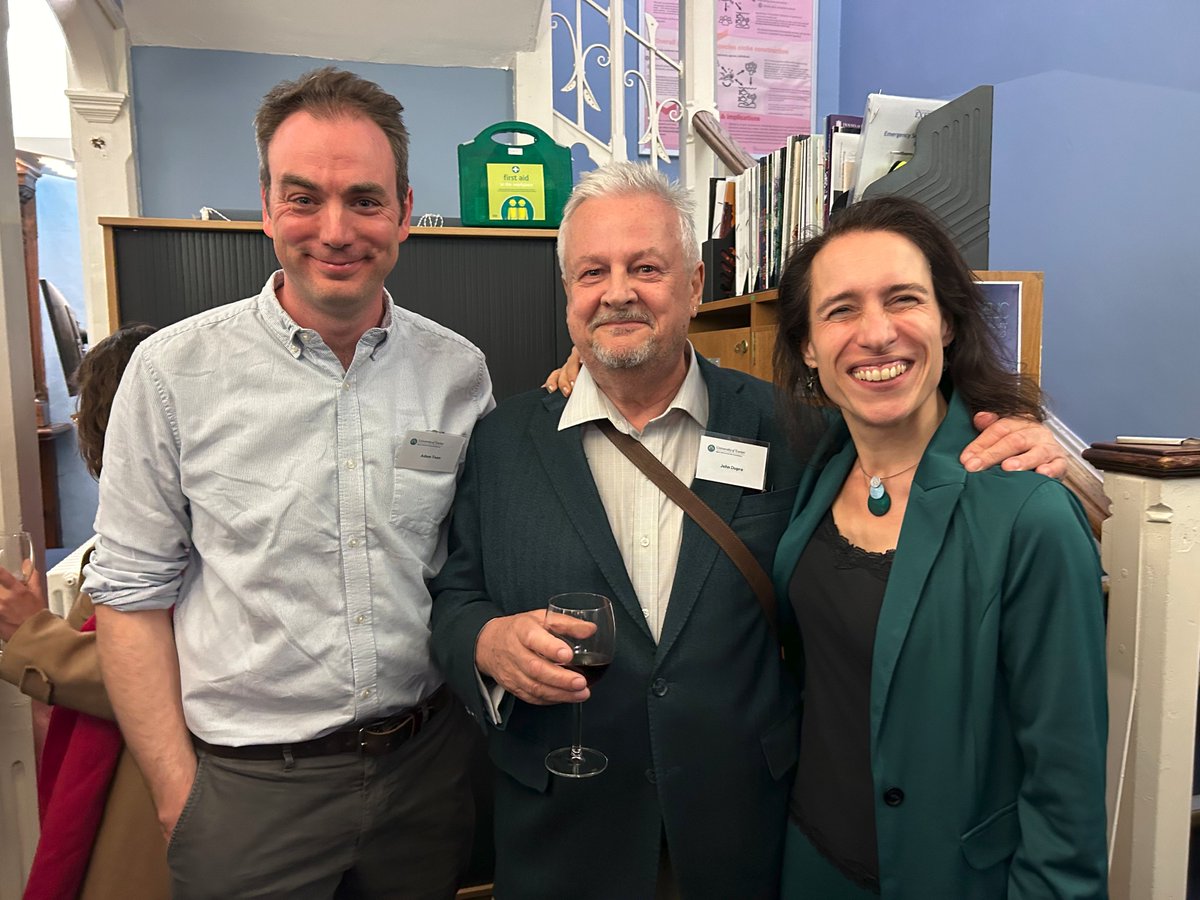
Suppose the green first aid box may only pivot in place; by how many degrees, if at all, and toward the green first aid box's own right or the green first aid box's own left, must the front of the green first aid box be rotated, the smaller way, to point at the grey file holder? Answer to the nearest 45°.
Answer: approximately 45° to the green first aid box's own left

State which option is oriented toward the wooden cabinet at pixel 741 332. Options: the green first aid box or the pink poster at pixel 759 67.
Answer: the pink poster

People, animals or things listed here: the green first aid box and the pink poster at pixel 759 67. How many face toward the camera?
2

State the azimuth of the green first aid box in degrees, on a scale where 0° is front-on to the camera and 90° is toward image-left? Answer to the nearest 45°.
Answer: approximately 0°

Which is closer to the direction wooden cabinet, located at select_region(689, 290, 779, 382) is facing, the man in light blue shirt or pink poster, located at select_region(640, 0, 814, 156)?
the man in light blue shirt

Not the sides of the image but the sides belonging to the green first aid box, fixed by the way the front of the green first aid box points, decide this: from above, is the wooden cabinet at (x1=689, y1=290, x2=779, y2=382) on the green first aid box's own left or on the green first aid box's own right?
on the green first aid box's own left

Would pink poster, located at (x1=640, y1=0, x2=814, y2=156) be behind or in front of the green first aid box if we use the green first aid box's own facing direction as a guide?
behind

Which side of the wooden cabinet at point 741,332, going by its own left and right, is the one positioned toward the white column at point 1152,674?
left
